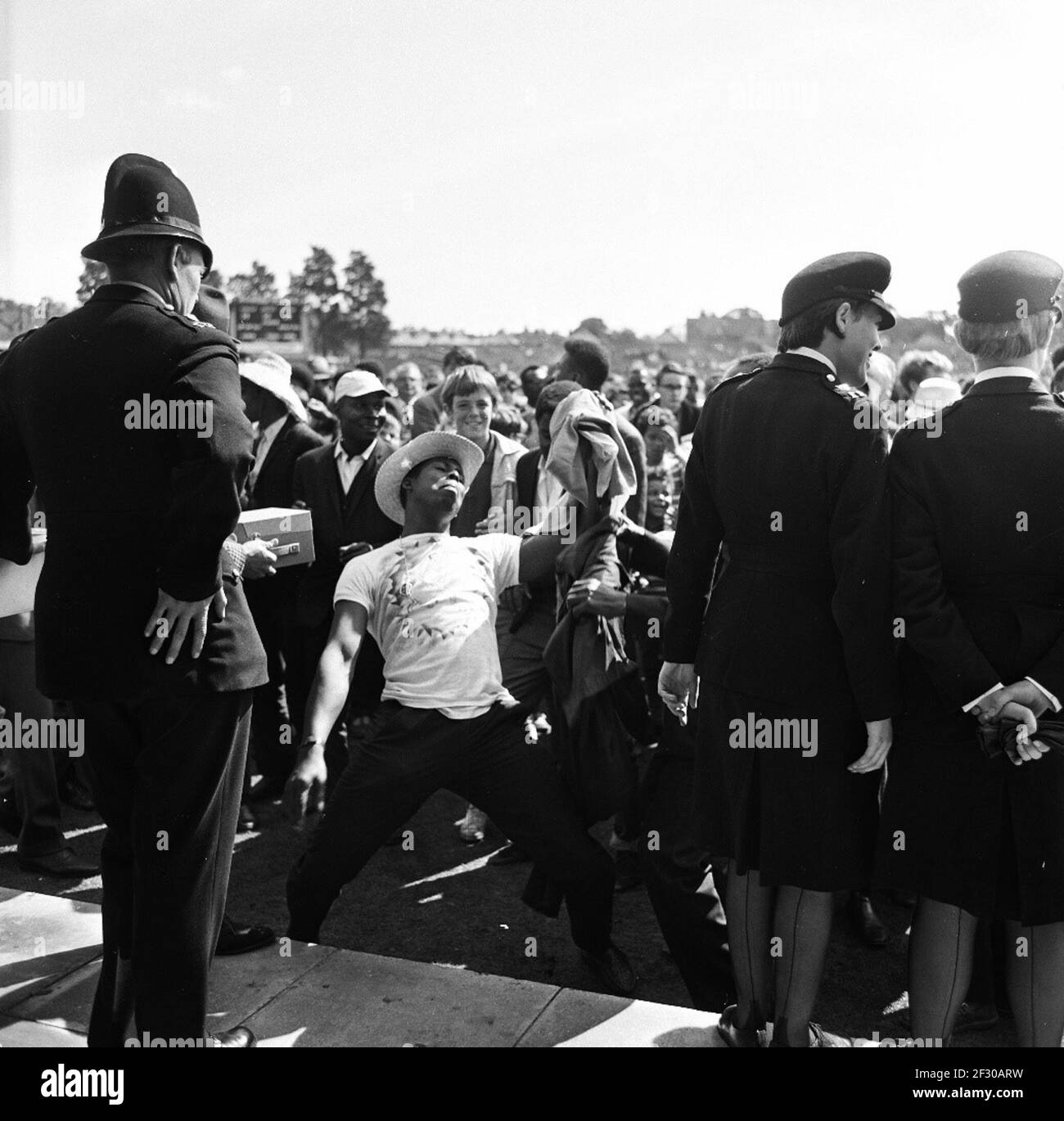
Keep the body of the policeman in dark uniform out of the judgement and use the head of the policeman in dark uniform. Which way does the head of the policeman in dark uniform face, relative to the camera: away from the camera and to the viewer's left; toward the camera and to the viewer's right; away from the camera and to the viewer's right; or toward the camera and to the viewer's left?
away from the camera and to the viewer's right

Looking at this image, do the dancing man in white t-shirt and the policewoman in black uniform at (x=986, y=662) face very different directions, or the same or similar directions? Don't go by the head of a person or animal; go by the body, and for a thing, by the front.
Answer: very different directions

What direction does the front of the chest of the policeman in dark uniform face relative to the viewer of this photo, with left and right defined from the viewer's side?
facing away from the viewer and to the right of the viewer

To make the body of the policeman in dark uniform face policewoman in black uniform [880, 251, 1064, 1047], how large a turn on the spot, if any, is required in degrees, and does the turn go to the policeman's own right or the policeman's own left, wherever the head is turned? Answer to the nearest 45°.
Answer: approximately 45° to the policeman's own right

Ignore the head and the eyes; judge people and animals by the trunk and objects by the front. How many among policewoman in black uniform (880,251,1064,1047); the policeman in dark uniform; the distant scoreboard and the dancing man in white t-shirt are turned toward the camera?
2

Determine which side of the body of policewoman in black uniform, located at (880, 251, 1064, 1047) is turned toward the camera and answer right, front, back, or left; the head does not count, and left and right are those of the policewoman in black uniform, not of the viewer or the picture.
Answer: back

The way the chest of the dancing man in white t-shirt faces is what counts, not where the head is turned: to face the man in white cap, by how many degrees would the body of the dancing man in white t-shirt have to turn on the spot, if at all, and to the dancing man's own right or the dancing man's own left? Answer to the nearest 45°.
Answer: approximately 180°
